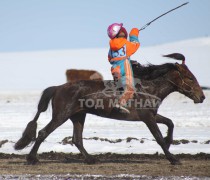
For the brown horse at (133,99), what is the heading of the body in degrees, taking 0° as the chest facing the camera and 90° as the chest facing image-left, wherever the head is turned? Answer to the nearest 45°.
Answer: approximately 270°
